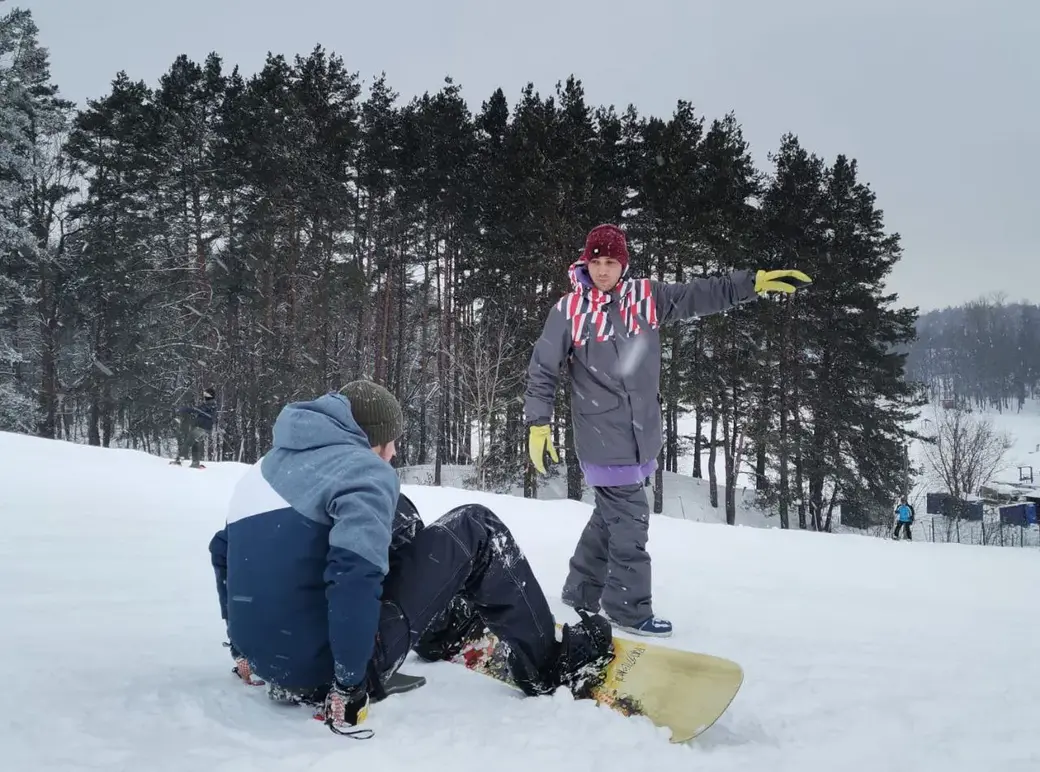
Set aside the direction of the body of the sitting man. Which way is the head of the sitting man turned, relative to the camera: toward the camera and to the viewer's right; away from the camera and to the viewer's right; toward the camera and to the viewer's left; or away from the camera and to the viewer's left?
away from the camera and to the viewer's right

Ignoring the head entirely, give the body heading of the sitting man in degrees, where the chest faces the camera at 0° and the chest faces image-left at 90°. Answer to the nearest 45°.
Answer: approximately 225°

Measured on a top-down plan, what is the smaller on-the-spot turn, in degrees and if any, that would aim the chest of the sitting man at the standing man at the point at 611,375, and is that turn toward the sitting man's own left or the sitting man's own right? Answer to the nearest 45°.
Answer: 0° — they already face them

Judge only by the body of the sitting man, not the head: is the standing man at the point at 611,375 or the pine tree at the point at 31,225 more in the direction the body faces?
the standing man

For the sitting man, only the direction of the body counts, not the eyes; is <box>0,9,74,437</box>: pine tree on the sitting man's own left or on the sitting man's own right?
on the sitting man's own left
